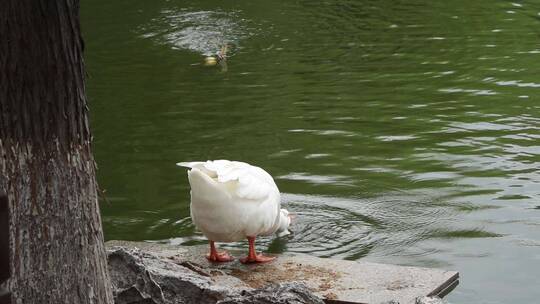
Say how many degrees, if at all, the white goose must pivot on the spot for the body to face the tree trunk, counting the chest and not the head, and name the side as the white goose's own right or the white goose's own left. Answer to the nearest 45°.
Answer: approximately 180°

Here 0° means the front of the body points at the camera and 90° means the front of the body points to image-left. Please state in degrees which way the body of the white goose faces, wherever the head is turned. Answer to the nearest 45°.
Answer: approximately 225°
